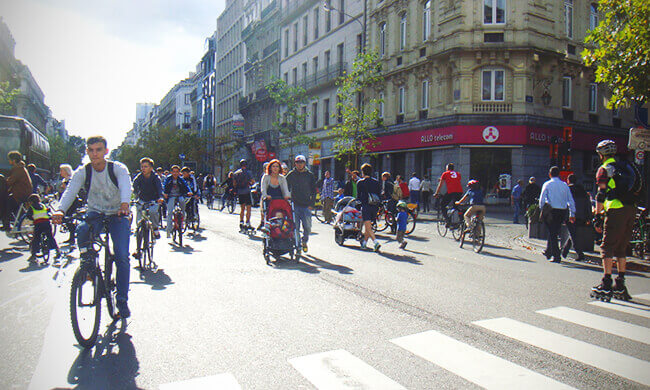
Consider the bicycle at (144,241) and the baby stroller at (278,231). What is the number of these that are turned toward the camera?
2

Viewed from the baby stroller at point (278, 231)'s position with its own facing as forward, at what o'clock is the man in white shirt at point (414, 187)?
The man in white shirt is roughly at 7 o'clock from the baby stroller.

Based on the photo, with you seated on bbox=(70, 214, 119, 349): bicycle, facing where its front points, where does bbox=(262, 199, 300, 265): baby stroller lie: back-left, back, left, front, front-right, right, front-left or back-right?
back

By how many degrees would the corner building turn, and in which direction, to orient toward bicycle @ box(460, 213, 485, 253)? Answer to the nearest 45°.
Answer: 0° — it already faces it

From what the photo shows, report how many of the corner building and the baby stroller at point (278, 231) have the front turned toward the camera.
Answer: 2

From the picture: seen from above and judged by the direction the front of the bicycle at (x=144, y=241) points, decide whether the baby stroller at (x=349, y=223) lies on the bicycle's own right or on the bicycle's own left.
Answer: on the bicycle's own left

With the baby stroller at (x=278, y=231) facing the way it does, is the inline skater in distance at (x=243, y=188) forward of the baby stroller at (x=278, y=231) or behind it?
behind

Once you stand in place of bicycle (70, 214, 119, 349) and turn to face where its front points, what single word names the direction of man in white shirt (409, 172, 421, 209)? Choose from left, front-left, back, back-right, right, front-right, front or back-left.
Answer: back

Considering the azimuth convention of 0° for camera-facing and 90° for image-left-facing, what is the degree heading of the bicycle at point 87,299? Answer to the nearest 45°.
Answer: approximately 45°
